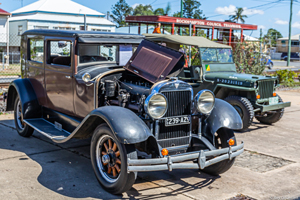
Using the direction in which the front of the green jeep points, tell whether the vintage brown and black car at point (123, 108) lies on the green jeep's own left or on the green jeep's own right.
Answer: on the green jeep's own right

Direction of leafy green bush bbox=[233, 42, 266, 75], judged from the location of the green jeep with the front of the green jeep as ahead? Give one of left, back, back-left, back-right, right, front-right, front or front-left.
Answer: back-left

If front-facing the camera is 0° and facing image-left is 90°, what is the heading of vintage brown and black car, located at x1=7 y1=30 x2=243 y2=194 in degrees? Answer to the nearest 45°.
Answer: approximately 315°

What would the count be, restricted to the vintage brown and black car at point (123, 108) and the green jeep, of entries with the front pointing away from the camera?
0

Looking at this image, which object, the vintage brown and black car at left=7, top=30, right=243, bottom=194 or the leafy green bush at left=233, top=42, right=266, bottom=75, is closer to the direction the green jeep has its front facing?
the vintage brown and black car

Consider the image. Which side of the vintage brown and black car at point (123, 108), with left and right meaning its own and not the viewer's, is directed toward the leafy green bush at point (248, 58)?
left

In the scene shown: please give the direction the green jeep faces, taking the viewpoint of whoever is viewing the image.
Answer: facing the viewer and to the right of the viewer

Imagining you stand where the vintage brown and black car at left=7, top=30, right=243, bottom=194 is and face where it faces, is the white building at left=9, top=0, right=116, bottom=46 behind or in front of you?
behind

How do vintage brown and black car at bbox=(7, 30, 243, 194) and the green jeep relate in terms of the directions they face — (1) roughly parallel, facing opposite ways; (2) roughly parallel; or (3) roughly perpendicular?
roughly parallel

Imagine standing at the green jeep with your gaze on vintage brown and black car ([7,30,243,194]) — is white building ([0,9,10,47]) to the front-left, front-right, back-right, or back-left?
back-right

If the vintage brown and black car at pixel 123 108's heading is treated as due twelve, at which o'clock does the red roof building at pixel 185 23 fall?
The red roof building is roughly at 8 o'clock from the vintage brown and black car.

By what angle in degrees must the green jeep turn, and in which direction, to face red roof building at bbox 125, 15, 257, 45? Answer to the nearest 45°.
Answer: approximately 135° to its left
